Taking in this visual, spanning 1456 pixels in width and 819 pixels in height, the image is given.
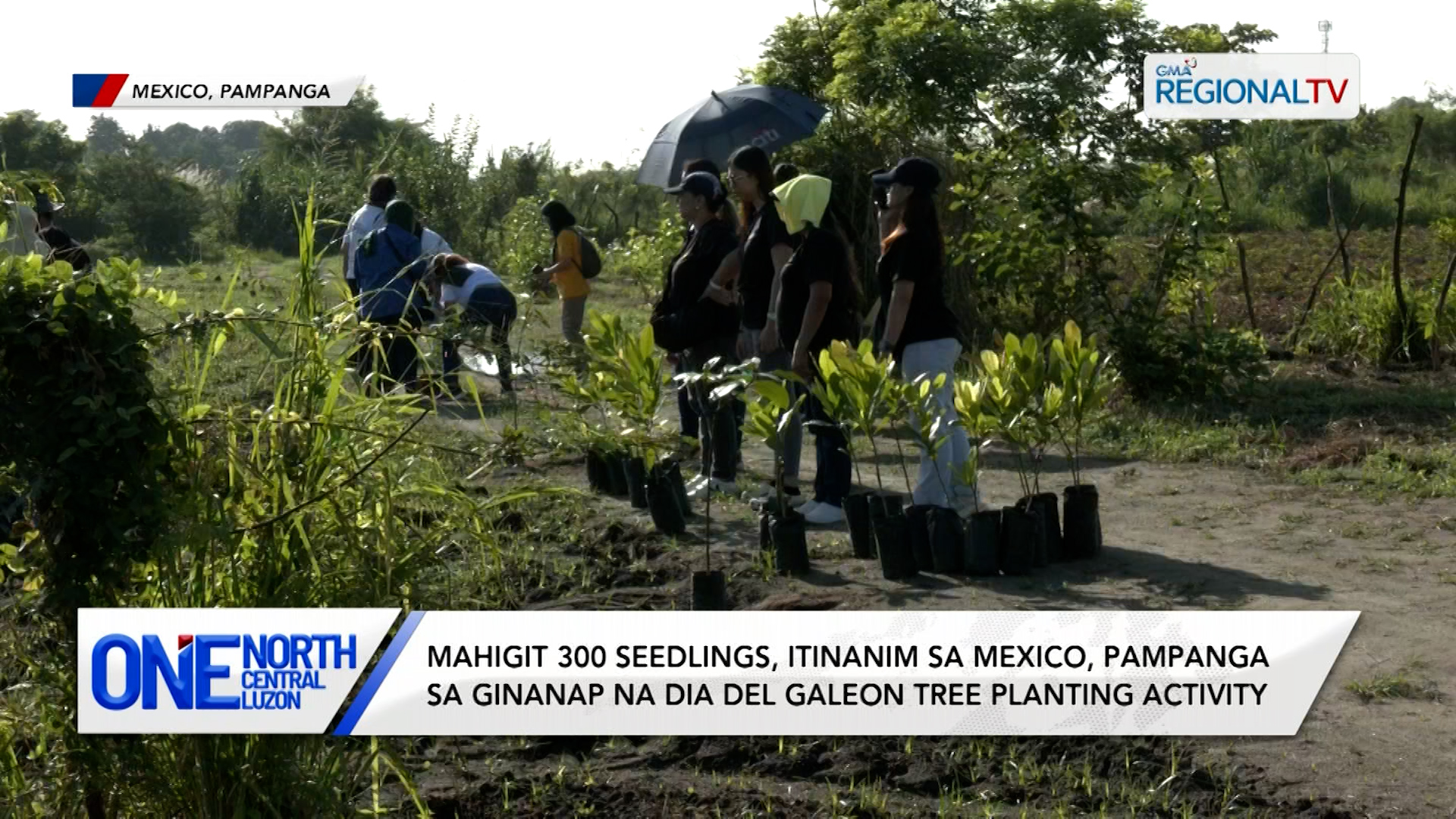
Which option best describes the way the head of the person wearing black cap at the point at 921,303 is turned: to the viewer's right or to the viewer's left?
to the viewer's left

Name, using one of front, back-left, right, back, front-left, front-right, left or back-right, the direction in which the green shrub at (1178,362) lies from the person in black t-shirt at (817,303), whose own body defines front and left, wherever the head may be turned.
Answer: back-right

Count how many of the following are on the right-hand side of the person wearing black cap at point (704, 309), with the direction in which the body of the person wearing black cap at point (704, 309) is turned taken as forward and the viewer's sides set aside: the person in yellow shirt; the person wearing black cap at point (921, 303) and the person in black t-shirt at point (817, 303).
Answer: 1

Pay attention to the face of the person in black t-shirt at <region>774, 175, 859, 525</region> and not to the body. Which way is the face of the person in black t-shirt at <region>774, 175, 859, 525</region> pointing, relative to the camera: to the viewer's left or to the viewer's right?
to the viewer's left

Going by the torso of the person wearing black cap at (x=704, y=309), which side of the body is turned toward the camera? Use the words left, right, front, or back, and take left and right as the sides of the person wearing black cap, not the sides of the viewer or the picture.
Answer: left

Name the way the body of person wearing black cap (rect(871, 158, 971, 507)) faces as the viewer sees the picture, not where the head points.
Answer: to the viewer's left

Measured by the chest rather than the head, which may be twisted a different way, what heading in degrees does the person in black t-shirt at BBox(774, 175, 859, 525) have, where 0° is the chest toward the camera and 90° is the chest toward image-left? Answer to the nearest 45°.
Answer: approximately 90°

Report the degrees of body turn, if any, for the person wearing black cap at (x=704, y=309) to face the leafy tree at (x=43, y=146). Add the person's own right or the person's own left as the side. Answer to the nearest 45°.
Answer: approximately 45° to the person's own right
